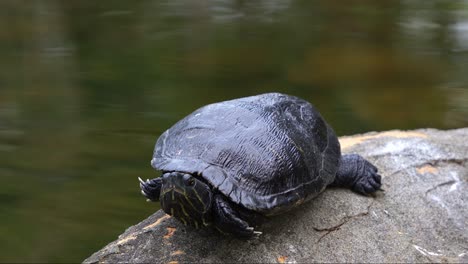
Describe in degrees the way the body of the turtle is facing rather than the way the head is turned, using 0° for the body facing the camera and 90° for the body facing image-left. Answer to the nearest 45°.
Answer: approximately 45°
